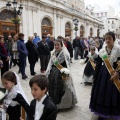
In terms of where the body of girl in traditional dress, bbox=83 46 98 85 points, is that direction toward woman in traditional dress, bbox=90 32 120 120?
yes

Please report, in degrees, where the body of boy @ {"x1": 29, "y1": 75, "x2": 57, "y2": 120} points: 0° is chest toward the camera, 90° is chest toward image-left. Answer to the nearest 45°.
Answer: approximately 45°

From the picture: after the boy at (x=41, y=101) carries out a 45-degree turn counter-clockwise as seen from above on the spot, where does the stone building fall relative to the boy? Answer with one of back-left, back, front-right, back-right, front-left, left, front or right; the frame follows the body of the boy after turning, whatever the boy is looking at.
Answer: back

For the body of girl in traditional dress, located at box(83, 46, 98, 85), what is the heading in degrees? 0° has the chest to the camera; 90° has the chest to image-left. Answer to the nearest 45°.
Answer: approximately 0°

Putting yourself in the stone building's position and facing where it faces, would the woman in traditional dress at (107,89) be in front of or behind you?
in front

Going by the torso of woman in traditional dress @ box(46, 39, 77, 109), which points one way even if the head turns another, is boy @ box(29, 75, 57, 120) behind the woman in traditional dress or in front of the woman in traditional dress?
in front

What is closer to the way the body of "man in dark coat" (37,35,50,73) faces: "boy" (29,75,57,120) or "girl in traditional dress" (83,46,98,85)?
the boy

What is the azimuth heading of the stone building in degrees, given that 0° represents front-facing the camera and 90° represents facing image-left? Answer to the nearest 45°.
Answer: approximately 315°

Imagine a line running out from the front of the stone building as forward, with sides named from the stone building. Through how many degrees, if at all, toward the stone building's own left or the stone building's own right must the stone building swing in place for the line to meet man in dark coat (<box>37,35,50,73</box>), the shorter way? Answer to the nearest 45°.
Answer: approximately 45° to the stone building's own right
